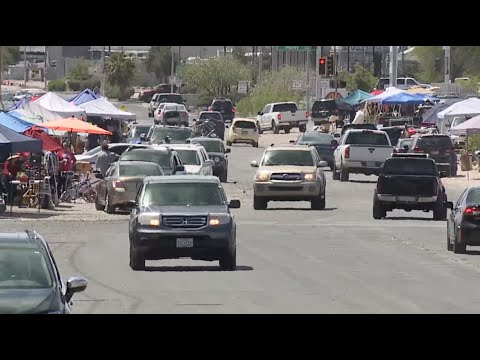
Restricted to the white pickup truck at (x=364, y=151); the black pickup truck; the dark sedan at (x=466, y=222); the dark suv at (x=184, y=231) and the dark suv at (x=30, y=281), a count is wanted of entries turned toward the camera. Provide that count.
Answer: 2

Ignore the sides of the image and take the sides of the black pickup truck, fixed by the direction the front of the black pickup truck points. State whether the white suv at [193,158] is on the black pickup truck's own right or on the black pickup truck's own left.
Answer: on the black pickup truck's own left

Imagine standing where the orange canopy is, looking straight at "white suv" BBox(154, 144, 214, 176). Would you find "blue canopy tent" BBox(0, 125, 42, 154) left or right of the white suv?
right

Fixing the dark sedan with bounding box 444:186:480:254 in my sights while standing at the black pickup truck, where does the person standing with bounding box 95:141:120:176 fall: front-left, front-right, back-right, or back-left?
back-right

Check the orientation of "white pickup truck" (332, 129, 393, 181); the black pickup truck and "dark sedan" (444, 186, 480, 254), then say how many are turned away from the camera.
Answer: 3

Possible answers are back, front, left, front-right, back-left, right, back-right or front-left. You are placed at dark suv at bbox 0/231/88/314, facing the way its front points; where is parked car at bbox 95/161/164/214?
back

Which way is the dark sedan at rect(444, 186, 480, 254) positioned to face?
away from the camera

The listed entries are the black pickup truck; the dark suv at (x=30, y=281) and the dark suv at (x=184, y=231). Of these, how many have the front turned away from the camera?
1

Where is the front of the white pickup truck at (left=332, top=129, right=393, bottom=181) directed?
away from the camera

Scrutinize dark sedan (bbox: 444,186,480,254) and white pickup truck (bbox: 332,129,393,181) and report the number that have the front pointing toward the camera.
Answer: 0

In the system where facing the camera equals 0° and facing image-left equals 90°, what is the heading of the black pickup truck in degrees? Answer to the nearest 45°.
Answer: approximately 180°
